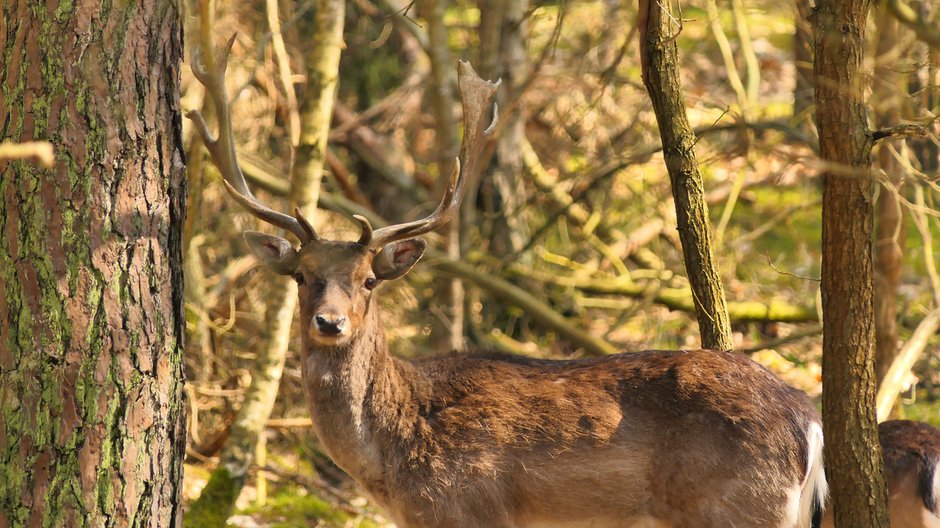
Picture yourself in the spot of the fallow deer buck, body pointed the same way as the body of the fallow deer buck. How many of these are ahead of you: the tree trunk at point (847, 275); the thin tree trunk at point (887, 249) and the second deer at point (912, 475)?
0

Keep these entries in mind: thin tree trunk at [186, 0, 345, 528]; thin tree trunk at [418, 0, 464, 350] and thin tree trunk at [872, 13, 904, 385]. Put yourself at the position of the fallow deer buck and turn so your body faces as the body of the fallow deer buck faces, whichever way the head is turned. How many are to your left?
0

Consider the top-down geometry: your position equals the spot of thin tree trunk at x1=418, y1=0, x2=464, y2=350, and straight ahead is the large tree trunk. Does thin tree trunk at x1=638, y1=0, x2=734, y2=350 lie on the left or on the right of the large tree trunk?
left

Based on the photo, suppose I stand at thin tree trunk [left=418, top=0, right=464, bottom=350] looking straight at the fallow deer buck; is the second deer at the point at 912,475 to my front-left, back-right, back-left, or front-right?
front-left

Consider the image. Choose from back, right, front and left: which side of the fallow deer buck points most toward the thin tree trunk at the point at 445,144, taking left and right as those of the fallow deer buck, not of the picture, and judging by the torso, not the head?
right

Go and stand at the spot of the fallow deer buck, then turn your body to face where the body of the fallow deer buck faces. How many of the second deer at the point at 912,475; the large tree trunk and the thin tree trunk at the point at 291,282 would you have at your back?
1

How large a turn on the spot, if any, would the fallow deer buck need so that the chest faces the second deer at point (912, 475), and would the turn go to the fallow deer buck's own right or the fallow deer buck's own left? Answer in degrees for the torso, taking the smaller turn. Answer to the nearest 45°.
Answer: approximately 180°

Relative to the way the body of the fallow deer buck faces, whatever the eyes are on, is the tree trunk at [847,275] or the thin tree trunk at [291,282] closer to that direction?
the thin tree trunk

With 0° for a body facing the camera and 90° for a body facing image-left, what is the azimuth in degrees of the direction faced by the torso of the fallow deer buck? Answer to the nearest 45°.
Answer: approximately 90°

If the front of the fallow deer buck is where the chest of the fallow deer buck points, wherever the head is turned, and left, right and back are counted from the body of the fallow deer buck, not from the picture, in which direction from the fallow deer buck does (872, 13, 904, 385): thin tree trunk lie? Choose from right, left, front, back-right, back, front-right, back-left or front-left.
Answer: back-right

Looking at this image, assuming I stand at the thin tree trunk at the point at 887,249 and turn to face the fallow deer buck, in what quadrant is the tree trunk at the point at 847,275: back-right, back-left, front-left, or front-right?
front-left

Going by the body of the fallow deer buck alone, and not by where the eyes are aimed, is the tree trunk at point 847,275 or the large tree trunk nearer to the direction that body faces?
the large tree trunk
